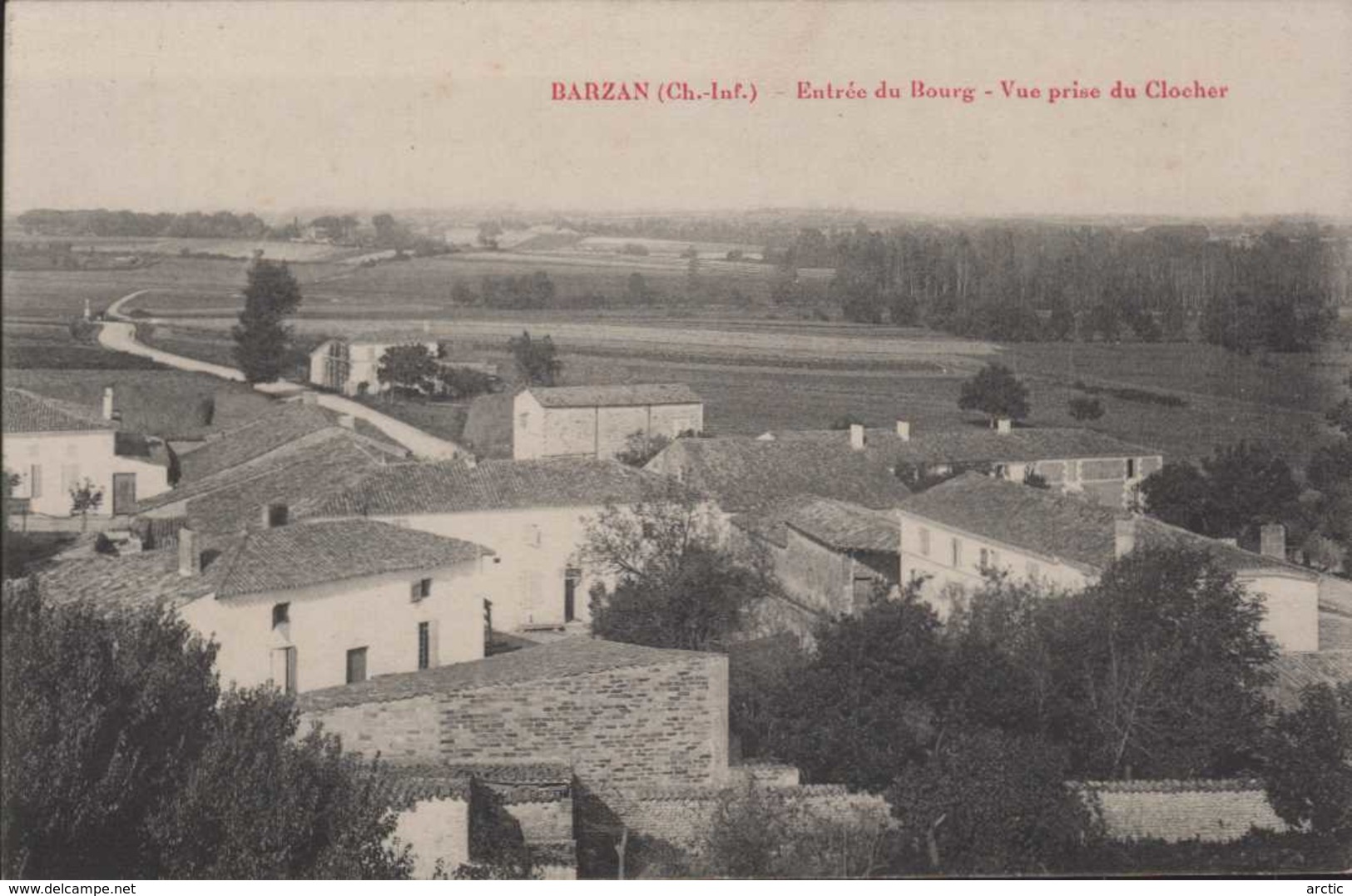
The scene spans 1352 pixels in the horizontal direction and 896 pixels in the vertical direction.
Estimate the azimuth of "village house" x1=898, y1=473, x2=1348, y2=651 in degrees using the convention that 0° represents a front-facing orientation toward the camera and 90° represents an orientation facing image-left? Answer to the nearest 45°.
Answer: approximately 45°

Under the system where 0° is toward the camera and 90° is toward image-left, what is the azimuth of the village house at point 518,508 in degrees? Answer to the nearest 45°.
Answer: approximately 0°
